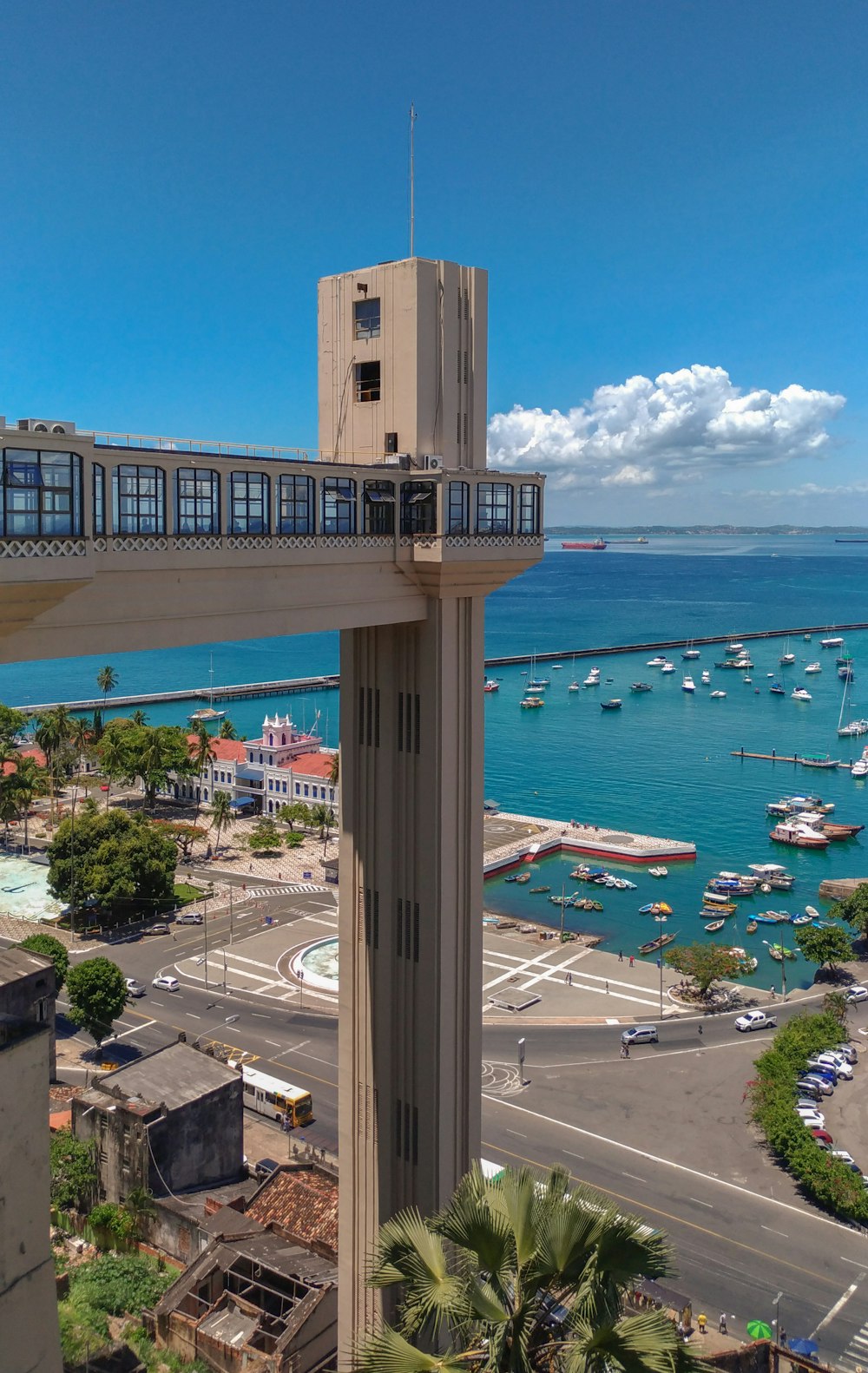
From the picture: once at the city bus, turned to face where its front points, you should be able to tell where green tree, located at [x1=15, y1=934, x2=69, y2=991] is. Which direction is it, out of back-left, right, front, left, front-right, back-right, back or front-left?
back

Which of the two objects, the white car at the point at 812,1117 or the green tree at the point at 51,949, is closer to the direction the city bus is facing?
the white car

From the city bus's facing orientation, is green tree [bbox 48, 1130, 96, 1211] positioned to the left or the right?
on its right

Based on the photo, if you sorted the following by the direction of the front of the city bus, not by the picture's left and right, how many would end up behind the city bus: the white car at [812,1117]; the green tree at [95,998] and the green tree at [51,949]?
2

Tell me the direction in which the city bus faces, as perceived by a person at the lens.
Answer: facing the viewer and to the right of the viewer

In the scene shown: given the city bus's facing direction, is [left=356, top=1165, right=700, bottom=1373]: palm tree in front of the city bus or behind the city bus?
in front

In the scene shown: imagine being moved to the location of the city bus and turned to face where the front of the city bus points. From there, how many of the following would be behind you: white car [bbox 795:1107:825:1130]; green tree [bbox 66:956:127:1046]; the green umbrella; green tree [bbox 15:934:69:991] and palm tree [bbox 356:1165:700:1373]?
2

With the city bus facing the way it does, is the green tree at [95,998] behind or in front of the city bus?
behind

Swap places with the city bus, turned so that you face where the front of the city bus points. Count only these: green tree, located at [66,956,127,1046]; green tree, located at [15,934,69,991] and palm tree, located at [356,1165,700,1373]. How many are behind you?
2

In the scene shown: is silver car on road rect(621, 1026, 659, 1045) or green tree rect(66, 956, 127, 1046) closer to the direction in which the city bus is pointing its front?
the silver car on road

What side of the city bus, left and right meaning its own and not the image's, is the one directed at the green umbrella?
front

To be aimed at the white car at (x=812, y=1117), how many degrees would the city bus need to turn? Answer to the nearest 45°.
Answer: approximately 45° to its left

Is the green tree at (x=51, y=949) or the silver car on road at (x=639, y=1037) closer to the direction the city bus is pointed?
the silver car on road
